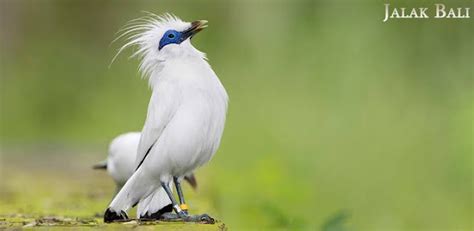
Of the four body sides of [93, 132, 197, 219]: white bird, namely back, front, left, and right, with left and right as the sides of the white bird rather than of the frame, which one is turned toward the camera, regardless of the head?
left

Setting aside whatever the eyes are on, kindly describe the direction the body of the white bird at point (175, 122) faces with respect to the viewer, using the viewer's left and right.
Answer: facing to the right of the viewer

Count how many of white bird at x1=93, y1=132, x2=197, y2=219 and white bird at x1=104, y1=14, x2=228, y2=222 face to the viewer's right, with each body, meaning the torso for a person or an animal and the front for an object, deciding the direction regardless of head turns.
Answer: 1

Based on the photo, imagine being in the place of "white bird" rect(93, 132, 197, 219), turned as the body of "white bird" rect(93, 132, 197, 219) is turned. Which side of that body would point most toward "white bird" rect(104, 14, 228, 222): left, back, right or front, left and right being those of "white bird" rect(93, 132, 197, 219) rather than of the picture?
left

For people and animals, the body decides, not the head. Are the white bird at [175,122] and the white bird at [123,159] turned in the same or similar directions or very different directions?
very different directions
